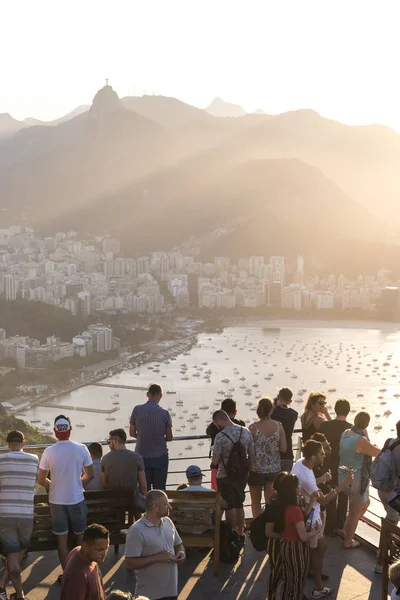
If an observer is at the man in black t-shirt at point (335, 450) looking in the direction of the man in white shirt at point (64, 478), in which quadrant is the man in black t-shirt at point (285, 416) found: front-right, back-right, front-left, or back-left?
front-right

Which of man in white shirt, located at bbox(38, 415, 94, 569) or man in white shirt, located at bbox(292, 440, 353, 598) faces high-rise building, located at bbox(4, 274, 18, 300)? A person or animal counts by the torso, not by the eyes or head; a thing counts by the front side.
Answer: man in white shirt, located at bbox(38, 415, 94, 569)

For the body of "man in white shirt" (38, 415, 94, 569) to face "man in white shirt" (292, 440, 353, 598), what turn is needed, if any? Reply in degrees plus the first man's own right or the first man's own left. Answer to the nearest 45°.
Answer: approximately 90° to the first man's own right

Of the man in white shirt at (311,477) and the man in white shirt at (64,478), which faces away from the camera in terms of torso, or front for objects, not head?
the man in white shirt at (64,478)

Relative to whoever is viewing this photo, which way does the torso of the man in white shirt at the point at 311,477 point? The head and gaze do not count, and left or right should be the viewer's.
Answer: facing to the right of the viewer

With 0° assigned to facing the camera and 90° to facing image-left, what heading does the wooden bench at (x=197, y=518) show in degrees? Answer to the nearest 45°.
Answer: approximately 180°

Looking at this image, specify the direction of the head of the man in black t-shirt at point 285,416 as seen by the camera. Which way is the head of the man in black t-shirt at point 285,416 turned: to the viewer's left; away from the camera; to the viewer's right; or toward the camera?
away from the camera

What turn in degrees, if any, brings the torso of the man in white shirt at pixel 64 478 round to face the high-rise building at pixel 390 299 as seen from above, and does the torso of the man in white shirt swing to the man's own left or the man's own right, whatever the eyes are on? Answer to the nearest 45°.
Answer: approximately 45° to the man's own right

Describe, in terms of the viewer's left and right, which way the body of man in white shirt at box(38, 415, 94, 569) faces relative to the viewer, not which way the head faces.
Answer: facing away from the viewer

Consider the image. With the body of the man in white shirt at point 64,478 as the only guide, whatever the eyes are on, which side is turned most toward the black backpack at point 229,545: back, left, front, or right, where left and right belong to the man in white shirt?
right

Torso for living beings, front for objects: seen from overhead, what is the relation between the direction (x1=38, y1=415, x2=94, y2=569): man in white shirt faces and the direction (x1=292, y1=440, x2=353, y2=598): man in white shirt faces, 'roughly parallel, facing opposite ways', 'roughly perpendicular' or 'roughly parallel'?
roughly perpendicular

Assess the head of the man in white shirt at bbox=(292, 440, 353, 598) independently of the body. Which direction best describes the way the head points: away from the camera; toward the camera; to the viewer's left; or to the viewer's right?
to the viewer's right
